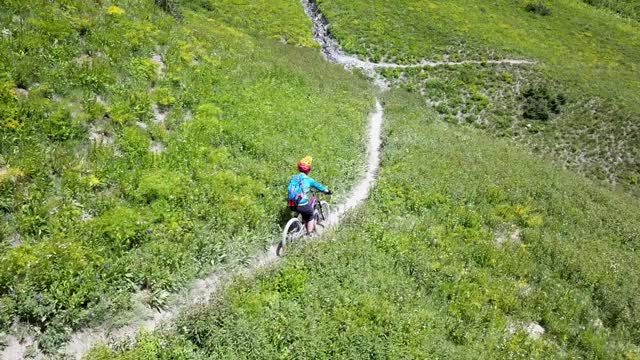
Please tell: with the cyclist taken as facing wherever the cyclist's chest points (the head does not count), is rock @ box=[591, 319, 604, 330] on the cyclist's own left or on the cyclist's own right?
on the cyclist's own right

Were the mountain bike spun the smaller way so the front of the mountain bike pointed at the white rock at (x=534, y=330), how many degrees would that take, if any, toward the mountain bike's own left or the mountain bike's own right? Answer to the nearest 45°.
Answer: approximately 45° to the mountain bike's own right

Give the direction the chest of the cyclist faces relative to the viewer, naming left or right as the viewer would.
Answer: facing away from the viewer and to the right of the viewer

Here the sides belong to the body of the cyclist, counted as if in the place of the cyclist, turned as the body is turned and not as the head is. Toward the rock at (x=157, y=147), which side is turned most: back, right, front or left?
left

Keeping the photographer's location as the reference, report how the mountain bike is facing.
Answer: facing away from the viewer and to the right of the viewer

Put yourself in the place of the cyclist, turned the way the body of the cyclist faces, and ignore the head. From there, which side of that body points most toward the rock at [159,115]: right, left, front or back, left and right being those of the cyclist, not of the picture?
left
